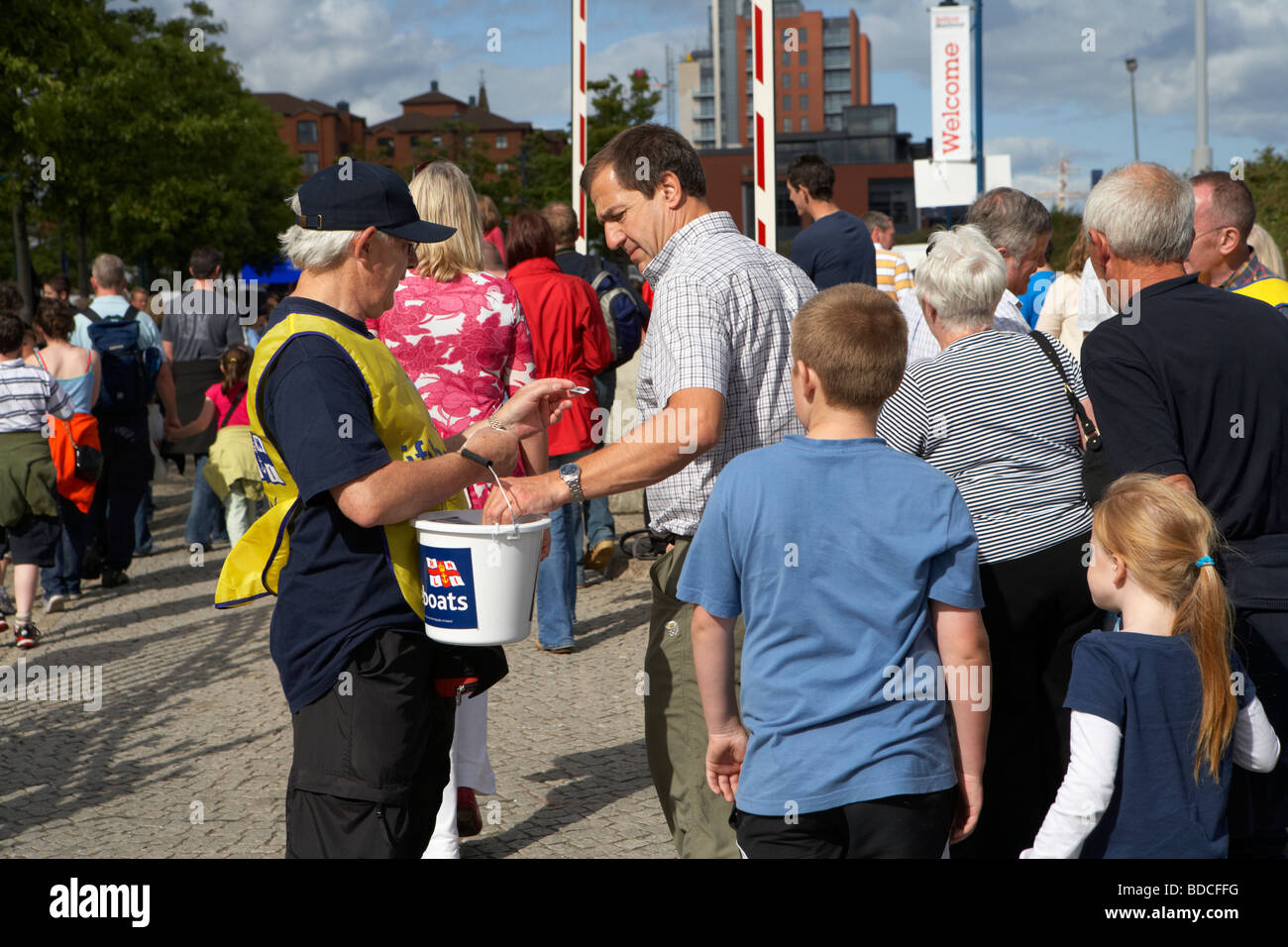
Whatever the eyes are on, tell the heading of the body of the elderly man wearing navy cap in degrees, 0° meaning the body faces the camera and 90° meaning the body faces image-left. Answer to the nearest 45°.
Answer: approximately 270°

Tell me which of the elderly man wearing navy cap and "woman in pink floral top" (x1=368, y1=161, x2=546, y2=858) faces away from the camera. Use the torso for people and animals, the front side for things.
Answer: the woman in pink floral top

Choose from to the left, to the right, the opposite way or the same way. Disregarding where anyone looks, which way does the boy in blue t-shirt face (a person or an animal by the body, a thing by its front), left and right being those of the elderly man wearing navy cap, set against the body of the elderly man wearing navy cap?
to the left

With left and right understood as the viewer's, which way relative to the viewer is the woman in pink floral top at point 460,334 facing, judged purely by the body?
facing away from the viewer

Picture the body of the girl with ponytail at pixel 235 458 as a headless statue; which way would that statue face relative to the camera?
away from the camera

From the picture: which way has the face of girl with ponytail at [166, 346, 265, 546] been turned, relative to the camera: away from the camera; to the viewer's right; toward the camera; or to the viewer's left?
away from the camera

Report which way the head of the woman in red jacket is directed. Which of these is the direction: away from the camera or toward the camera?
away from the camera

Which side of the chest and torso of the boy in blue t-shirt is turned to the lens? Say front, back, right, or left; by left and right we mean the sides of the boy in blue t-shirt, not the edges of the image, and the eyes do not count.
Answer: back

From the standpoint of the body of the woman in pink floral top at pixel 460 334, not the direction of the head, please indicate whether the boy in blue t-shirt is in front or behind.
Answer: behind
